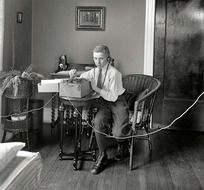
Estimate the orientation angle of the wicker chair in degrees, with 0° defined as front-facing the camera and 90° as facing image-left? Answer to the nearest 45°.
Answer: approximately 45°

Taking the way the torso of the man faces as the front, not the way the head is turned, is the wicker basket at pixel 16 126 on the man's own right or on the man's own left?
on the man's own right

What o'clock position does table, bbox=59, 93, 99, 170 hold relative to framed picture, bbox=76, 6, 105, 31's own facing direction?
The table is roughly at 12 o'clock from the framed picture.

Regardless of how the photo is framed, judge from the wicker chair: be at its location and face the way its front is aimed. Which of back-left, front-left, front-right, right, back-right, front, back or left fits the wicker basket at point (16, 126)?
front-right

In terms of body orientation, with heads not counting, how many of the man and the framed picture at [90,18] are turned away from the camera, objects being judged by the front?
0

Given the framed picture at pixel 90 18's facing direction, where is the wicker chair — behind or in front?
in front

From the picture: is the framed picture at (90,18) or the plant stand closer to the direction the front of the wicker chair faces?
the plant stand
